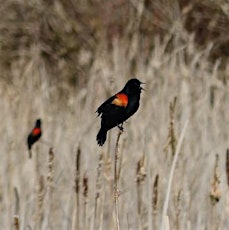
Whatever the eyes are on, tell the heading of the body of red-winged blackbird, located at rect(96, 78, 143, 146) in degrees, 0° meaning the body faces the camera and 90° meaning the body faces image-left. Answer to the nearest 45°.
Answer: approximately 270°
